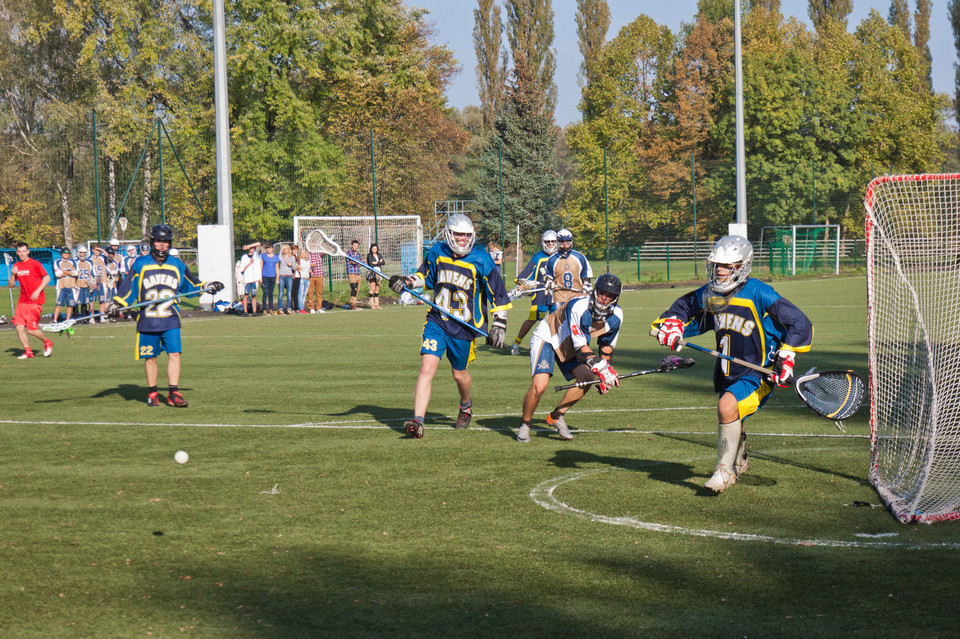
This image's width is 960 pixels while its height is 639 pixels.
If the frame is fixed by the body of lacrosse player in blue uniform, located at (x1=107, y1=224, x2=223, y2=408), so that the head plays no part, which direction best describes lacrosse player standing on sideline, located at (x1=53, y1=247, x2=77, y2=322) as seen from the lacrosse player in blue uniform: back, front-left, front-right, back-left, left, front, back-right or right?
back

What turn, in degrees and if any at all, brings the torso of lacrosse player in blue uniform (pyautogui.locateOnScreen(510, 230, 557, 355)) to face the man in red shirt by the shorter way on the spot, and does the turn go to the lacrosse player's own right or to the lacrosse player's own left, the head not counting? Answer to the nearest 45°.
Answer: approximately 135° to the lacrosse player's own right

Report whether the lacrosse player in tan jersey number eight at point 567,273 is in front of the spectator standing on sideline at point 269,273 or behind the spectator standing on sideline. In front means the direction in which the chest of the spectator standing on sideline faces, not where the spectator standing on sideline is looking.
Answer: in front

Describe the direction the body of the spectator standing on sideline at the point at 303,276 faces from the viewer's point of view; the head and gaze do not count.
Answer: toward the camera

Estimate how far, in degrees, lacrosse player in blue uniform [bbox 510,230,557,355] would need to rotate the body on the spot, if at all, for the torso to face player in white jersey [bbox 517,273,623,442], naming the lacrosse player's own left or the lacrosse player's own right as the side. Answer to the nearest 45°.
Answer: approximately 45° to the lacrosse player's own right

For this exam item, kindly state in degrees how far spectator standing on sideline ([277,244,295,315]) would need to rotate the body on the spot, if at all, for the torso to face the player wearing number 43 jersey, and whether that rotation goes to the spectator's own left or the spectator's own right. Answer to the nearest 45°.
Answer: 0° — they already face them

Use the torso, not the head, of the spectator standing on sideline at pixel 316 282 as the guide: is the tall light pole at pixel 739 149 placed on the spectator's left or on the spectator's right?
on the spectator's left

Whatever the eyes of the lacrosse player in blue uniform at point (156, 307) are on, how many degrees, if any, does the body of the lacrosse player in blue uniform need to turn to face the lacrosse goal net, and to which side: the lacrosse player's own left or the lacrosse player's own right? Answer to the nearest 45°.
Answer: approximately 45° to the lacrosse player's own left

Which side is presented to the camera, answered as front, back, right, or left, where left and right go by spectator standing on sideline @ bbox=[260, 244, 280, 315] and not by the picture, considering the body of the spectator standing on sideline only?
front

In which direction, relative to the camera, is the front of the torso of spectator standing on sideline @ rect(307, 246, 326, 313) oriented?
toward the camera
